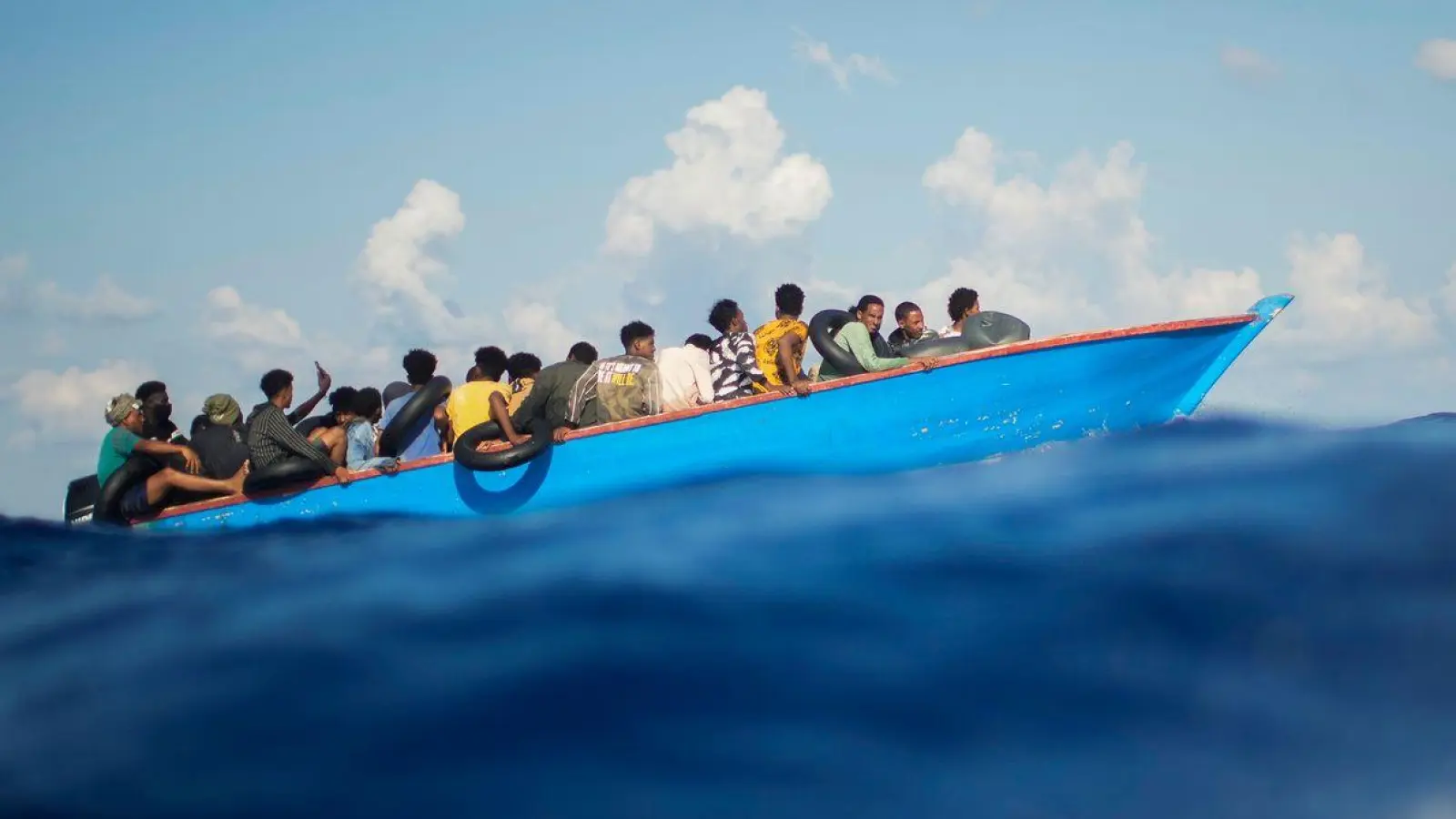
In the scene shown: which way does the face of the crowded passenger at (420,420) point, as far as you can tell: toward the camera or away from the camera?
away from the camera

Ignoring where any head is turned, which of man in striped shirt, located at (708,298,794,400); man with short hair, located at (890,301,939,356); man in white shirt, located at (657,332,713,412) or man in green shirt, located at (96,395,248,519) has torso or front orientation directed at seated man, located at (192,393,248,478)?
the man in green shirt

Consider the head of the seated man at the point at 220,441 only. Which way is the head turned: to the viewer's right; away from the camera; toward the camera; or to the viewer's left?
away from the camera

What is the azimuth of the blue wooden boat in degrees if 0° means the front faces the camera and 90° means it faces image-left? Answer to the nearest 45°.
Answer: approximately 270°

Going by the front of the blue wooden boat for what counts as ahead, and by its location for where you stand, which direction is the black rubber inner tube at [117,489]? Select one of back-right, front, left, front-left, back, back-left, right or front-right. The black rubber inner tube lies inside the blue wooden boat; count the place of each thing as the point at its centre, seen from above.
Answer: back

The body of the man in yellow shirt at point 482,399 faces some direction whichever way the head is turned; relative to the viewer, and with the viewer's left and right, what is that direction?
facing away from the viewer and to the right of the viewer

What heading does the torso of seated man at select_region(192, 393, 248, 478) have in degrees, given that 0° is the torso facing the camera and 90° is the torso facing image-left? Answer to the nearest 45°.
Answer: approximately 180°

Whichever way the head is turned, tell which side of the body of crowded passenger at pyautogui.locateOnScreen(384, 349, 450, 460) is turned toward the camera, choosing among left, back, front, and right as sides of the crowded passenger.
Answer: back

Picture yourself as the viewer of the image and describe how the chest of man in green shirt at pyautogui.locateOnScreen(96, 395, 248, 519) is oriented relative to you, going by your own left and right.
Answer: facing to the right of the viewer

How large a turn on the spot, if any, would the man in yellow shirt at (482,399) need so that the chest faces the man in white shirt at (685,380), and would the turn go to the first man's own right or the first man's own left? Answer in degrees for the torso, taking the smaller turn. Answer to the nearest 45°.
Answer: approximately 45° to the first man's own right
